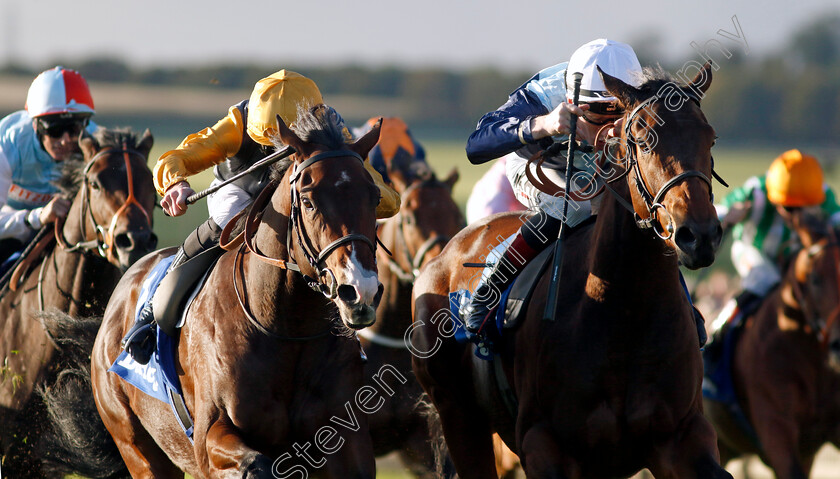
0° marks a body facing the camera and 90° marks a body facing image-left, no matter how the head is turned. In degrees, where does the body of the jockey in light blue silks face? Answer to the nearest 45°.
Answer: approximately 315°

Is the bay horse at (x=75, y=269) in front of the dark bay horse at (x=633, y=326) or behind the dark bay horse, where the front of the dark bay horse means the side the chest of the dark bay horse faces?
behind

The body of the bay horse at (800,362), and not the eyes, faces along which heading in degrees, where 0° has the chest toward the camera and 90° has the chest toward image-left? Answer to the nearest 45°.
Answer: approximately 315°

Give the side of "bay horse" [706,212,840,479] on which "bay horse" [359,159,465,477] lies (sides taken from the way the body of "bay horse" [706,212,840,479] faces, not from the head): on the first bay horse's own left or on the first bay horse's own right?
on the first bay horse's own right

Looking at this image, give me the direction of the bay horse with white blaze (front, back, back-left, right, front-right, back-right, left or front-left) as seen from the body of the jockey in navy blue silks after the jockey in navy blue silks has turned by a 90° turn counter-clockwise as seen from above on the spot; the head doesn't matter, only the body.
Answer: back

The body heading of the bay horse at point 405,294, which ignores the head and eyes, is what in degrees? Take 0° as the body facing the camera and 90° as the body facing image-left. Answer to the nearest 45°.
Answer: approximately 315°
